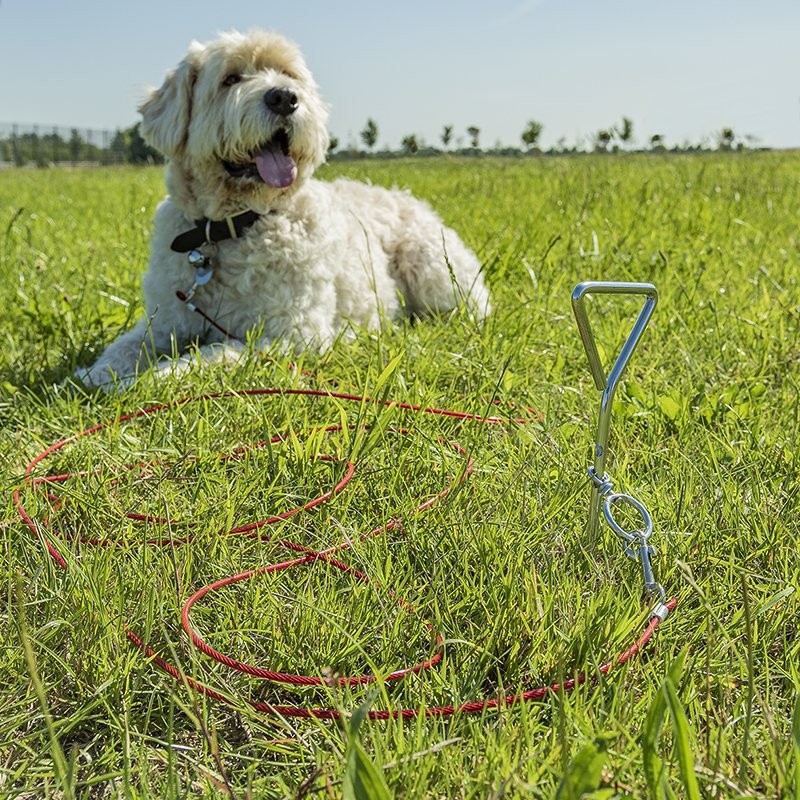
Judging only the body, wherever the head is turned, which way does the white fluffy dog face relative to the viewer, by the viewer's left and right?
facing the viewer and to the left of the viewer

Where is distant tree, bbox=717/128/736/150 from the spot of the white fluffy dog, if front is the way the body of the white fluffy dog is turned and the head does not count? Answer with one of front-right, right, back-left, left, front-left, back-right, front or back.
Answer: back

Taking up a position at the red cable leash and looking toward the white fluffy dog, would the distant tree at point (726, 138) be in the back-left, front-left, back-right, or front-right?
front-right

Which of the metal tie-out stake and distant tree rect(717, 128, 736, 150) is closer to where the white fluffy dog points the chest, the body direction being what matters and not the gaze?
the metal tie-out stake

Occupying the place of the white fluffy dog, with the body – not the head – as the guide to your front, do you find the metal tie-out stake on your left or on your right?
on your left

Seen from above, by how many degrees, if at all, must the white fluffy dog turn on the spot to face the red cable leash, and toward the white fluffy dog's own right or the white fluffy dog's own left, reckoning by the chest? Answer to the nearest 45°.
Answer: approximately 45° to the white fluffy dog's own left
